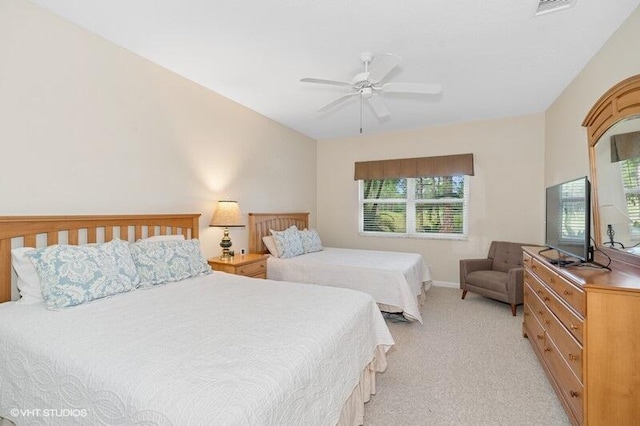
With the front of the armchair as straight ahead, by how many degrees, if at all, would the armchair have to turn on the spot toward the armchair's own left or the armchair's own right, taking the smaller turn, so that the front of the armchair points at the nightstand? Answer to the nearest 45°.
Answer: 0° — it already faces it

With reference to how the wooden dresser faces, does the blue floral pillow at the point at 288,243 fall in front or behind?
in front

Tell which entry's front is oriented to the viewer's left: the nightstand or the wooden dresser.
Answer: the wooden dresser

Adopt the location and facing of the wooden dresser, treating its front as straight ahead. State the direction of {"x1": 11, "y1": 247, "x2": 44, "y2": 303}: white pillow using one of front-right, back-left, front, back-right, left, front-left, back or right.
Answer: front-left

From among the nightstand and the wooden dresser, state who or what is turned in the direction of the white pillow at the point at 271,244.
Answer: the wooden dresser

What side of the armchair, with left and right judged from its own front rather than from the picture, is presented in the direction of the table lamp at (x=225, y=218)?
front

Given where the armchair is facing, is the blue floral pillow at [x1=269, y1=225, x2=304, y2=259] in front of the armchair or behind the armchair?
in front

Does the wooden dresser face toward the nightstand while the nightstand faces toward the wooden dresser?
yes

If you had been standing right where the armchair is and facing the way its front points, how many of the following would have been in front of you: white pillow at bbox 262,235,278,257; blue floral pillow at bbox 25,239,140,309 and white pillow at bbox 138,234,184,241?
3

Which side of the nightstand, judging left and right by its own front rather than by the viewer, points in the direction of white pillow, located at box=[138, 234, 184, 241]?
right

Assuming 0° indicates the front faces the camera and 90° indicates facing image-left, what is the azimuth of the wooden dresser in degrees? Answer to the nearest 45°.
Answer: approximately 90°

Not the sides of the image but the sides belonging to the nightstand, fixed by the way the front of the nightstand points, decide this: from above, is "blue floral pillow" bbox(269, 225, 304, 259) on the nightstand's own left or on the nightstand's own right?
on the nightstand's own left

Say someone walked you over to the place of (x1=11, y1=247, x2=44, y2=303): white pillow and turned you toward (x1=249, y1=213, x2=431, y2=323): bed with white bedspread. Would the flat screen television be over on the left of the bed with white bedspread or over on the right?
right

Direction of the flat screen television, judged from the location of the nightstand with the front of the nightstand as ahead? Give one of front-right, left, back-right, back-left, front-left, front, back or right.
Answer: front

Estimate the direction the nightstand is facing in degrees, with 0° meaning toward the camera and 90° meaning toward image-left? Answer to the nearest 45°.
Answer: approximately 315°

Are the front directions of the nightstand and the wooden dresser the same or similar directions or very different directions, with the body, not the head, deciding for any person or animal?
very different directions

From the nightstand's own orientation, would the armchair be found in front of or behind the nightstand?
in front

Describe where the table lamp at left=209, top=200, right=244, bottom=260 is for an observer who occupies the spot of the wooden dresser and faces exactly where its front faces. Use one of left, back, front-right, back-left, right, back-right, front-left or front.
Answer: front

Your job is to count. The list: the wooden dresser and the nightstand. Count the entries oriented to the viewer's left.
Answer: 1
